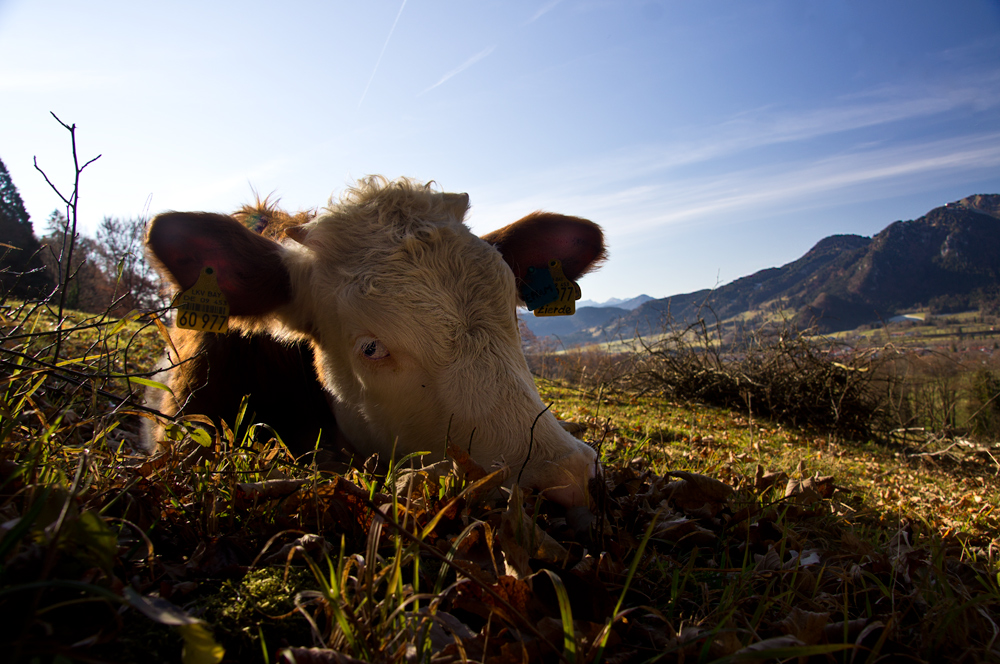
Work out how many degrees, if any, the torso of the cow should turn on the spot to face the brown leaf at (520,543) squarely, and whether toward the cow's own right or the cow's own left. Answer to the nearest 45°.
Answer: approximately 45° to the cow's own right

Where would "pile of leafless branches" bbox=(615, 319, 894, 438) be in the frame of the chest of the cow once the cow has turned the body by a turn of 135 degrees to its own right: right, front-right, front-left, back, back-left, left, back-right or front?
back-right

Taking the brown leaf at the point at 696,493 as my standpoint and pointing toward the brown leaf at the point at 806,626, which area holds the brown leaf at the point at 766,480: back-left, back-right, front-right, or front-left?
back-left

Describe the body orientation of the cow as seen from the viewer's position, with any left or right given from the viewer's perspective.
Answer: facing the viewer and to the right of the viewer

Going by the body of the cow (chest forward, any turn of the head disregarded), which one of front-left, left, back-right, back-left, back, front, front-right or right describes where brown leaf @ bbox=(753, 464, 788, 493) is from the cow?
front-left

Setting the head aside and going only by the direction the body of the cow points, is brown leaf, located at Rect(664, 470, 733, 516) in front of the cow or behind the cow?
in front

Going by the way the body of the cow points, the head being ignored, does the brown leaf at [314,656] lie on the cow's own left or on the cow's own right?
on the cow's own right

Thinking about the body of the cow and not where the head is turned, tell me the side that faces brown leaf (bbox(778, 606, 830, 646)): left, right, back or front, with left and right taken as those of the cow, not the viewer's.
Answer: front
